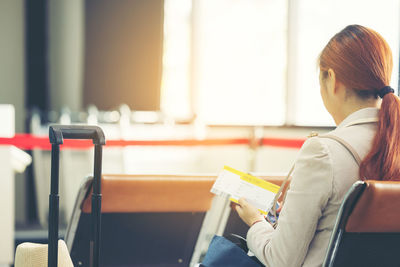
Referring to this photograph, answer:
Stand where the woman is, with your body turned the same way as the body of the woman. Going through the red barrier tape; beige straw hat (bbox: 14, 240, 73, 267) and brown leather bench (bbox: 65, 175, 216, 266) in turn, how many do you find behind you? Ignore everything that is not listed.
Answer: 0

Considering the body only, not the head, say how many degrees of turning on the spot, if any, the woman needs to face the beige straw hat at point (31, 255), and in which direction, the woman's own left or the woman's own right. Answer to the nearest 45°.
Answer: approximately 45° to the woman's own left

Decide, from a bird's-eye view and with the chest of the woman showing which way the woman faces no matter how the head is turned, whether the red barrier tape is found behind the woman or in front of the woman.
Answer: in front

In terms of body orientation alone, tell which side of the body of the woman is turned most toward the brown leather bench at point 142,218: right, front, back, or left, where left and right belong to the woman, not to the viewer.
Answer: front

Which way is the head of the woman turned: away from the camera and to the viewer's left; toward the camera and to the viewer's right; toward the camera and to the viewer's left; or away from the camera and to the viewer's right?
away from the camera and to the viewer's left

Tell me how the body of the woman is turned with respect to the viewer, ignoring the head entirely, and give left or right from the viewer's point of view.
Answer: facing away from the viewer and to the left of the viewer
